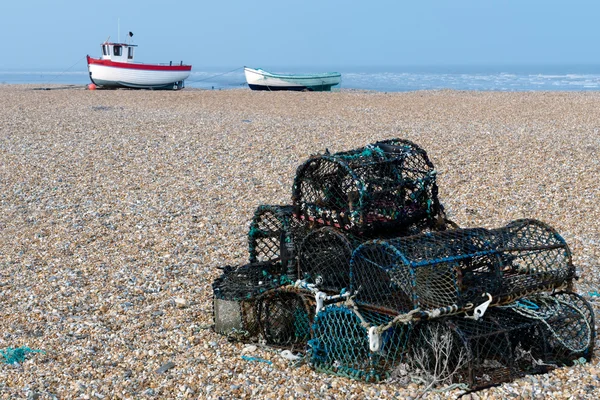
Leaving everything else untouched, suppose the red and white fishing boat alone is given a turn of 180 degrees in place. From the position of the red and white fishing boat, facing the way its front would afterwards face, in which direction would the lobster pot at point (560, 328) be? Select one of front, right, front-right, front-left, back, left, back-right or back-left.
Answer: right

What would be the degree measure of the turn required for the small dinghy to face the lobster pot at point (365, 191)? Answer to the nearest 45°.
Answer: approximately 90° to its left

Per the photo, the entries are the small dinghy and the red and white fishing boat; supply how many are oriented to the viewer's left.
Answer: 2

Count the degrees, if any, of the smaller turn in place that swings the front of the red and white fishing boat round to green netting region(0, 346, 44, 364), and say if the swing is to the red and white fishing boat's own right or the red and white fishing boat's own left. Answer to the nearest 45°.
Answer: approximately 90° to the red and white fishing boat's own left

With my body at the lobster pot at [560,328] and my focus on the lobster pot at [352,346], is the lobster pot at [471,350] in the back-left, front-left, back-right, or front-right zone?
front-left

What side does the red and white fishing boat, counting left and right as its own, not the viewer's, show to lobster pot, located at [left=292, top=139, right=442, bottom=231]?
left

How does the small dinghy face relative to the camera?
to the viewer's left

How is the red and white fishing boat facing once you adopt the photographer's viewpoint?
facing to the left of the viewer

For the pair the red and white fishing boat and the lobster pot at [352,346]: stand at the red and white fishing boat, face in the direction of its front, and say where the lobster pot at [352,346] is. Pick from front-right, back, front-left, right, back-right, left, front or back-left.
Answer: left

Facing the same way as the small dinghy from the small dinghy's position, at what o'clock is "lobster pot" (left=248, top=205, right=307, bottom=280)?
The lobster pot is roughly at 9 o'clock from the small dinghy.

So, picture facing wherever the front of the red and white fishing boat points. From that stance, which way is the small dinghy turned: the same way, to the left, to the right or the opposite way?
the same way

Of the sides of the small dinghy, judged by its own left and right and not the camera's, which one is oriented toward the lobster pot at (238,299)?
left

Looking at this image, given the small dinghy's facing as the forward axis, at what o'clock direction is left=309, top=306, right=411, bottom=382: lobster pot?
The lobster pot is roughly at 9 o'clock from the small dinghy.

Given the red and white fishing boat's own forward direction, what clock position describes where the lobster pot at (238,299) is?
The lobster pot is roughly at 9 o'clock from the red and white fishing boat.

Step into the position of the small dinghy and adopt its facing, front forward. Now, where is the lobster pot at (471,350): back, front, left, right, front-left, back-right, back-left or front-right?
left

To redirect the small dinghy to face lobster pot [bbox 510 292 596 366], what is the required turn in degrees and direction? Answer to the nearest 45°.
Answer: approximately 90° to its left

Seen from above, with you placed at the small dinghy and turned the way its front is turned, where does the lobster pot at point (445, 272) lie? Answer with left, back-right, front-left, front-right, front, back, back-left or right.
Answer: left

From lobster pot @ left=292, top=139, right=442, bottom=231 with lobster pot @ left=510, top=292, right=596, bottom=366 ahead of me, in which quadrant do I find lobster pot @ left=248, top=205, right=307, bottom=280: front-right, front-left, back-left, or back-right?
back-right
